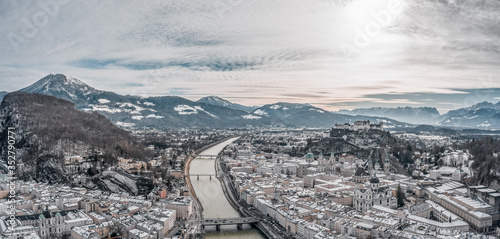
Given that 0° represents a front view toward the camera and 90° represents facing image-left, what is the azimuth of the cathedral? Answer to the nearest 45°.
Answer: approximately 45°

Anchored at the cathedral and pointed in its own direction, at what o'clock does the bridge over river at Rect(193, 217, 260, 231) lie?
The bridge over river is roughly at 12 o'clock from the cathedral.
